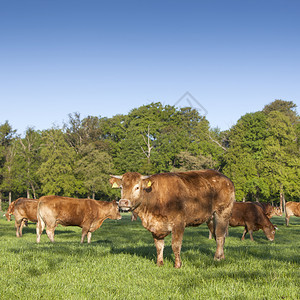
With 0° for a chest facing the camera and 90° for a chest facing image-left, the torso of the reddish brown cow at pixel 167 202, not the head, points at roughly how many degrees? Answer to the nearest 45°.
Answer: approximately 45°

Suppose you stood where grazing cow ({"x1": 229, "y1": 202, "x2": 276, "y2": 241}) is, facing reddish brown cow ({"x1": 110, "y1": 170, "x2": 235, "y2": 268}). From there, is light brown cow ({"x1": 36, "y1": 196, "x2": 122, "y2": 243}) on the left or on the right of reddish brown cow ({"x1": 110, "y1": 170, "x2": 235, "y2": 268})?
right

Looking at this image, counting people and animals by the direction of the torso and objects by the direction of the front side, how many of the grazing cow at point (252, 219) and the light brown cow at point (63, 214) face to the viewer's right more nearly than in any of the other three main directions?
2

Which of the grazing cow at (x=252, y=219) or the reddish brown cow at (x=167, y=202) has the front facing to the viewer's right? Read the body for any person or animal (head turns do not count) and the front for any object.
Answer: the grazing cow

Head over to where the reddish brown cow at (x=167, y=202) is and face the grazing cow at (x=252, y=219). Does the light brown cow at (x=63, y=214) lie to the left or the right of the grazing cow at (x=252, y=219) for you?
left

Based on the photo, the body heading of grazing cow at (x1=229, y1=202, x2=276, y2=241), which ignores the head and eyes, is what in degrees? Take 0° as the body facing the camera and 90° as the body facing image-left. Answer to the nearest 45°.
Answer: approximately 270°

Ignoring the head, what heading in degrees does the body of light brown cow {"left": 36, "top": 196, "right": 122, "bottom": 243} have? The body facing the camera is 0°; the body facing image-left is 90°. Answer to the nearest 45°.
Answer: approximately 270°

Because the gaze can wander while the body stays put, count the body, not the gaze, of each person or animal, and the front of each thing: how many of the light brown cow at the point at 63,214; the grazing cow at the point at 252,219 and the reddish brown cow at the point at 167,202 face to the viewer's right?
2

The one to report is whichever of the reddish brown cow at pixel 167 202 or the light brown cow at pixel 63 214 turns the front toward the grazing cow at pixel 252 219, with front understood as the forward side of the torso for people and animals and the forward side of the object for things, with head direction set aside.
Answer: the light brown cow at pixel 63 214

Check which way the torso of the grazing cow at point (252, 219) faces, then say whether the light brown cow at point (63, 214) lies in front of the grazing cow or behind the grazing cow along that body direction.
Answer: behind
